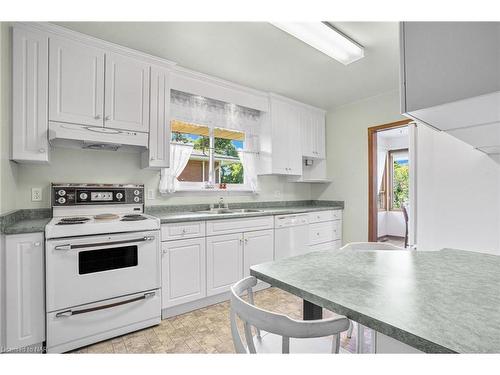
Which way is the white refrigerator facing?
to the viewer's left

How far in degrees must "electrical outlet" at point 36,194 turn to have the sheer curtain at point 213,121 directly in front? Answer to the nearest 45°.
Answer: approximately 90° to its left

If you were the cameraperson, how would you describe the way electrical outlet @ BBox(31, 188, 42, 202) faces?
facing the viewer

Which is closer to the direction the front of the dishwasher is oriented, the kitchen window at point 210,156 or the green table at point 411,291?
the green table

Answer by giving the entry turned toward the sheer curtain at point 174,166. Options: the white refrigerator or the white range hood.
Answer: the white refrigerator

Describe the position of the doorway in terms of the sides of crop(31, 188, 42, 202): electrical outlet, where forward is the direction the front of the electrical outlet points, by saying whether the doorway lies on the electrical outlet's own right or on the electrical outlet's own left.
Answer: on the electrical outlet's own left

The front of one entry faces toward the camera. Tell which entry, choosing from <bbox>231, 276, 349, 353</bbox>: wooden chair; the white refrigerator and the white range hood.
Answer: the white range hood

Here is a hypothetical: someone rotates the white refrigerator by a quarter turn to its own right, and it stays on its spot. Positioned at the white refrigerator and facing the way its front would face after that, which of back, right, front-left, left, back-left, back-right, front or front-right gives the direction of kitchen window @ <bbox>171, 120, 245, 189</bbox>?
left

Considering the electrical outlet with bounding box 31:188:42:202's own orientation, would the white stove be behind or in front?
in front

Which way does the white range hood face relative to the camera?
toward the camera

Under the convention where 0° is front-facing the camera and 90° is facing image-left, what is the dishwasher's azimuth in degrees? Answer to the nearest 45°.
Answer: approximately 315°

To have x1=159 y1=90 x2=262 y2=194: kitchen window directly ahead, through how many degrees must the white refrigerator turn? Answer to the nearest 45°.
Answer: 0° — it already faces it

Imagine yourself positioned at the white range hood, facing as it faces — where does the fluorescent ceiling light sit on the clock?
The fluorescent ceiling light is roughly at 10 o'clock from the white range hood.
